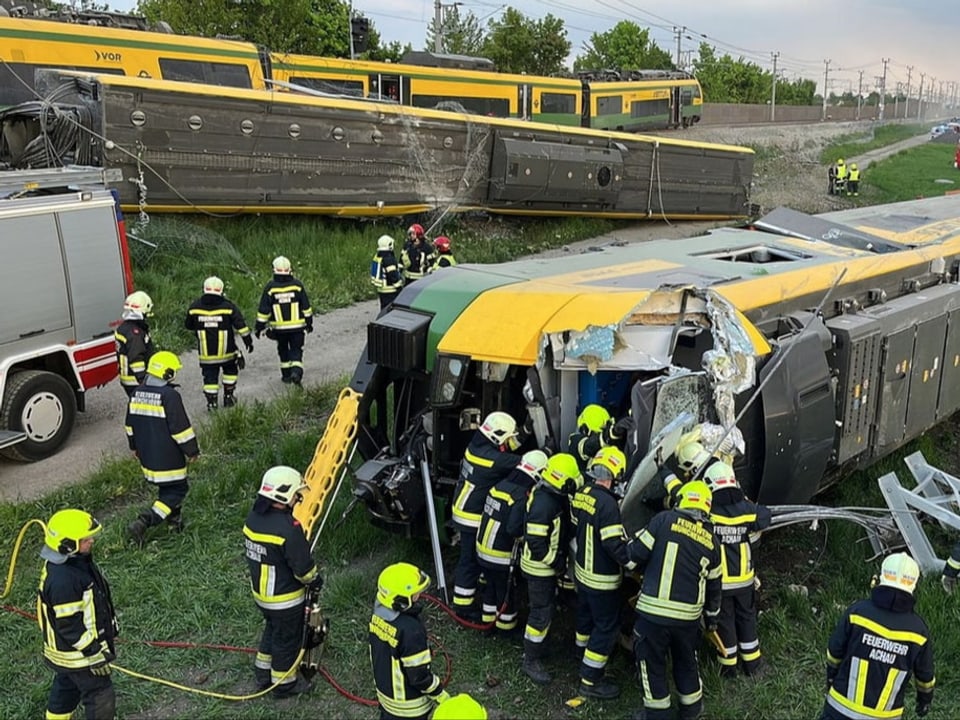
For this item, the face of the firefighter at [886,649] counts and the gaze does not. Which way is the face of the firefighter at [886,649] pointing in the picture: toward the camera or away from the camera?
away from the camera

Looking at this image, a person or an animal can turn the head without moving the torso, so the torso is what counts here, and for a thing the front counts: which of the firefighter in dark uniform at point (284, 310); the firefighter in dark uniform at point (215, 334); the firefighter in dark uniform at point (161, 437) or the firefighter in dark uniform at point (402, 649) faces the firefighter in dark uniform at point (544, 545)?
the firefighter in dark uniform at point (402, 649)

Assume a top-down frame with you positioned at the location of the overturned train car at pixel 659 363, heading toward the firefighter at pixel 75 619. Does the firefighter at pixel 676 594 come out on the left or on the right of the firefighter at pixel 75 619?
left

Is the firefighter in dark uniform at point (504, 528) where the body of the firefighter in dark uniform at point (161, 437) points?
no

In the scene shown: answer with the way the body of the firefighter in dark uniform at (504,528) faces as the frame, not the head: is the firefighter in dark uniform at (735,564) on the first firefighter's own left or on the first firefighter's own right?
on the first firefighter's own right

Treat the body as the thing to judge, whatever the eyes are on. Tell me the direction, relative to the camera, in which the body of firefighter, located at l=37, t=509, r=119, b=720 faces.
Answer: to the viewer's right

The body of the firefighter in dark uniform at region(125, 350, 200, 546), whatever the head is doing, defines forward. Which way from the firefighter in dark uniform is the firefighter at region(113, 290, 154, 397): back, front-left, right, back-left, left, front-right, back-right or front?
front-left

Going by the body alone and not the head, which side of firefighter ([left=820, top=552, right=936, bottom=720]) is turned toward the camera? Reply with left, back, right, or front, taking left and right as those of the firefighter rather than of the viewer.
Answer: back

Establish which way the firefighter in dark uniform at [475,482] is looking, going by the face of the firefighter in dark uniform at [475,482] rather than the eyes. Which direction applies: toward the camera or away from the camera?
away from the camera
